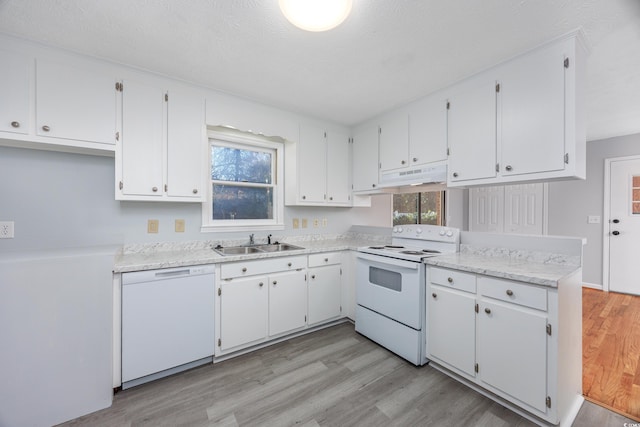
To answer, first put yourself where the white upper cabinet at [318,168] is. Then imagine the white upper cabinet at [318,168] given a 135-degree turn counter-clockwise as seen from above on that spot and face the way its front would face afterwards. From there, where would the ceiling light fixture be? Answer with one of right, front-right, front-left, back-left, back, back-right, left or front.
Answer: back

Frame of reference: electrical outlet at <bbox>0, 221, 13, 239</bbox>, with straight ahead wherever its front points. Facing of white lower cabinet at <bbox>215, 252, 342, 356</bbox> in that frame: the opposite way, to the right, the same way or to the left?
the same way

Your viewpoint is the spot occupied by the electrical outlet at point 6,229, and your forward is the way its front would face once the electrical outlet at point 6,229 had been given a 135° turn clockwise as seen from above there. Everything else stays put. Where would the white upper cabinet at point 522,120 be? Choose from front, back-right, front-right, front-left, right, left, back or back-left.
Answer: back

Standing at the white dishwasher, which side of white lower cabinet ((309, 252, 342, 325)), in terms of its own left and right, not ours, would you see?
right

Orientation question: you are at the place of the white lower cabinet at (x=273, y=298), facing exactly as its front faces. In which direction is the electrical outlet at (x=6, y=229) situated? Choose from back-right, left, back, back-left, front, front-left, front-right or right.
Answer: back-right

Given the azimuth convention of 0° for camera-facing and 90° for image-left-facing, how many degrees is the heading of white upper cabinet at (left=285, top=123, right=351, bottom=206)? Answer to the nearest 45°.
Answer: approximately 315°

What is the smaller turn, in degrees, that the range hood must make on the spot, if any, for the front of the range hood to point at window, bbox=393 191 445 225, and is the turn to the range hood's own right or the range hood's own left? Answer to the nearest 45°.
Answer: approximately 135° to the range hood's own right

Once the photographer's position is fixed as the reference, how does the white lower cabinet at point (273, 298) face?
facing the viewer and to the right of the viewer

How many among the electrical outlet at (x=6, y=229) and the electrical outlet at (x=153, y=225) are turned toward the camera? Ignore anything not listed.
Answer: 2

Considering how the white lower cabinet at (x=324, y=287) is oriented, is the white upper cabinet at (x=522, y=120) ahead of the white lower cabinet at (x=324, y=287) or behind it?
ahead

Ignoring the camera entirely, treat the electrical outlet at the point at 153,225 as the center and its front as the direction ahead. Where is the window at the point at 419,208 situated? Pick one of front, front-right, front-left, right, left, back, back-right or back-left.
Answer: left

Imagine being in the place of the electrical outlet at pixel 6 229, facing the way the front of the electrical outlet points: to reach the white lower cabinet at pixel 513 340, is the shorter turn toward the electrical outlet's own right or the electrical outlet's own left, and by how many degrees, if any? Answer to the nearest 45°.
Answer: approximately 45° to the electrical outlet's own left

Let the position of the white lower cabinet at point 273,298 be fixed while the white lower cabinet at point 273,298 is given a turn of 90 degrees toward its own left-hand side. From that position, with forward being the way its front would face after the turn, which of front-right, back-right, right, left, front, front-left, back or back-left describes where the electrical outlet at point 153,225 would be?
back-left

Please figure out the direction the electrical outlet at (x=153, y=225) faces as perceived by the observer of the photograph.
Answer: facing the viewer

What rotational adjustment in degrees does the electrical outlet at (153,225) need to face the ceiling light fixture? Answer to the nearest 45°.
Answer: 0° — it already faces it

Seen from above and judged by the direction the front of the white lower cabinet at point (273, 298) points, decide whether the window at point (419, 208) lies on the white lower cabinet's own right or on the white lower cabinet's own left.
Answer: on the white lower cabinet's own left

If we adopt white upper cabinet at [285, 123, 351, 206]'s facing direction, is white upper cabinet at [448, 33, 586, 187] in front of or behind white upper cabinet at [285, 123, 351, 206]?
in front

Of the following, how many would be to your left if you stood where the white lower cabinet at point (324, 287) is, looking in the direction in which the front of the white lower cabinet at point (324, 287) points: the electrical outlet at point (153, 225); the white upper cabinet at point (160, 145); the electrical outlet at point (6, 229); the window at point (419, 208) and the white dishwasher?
1

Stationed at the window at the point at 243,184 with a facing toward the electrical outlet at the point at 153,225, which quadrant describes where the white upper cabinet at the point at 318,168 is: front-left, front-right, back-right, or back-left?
back-left
